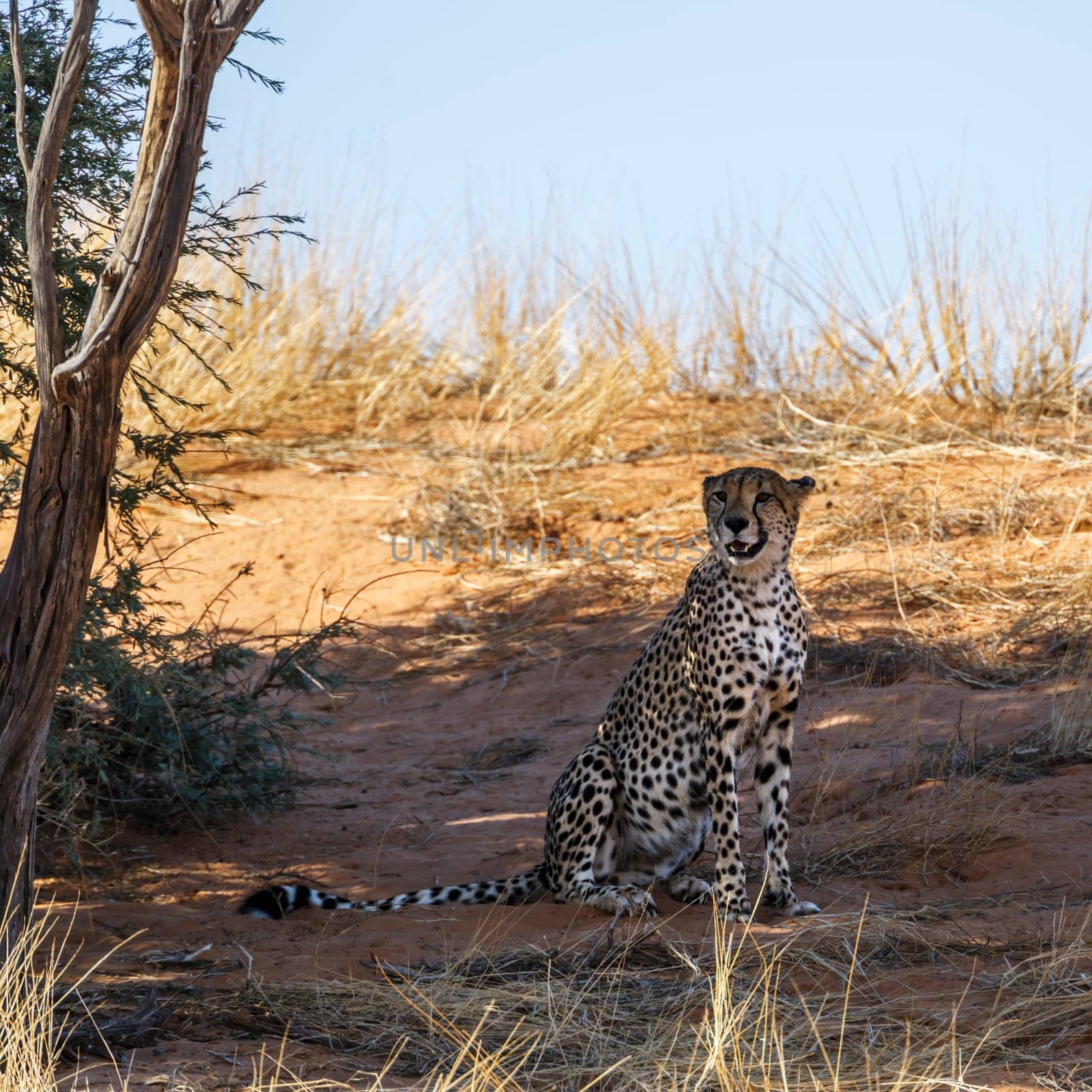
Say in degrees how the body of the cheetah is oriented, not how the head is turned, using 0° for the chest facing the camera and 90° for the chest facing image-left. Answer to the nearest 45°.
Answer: approximately 315°

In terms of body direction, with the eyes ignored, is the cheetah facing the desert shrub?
no
